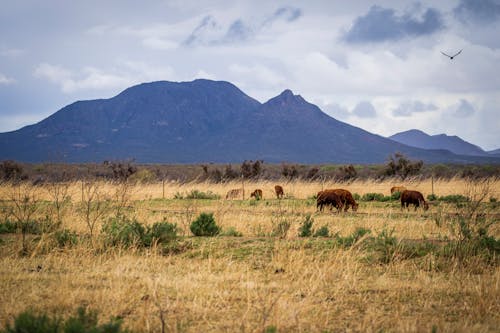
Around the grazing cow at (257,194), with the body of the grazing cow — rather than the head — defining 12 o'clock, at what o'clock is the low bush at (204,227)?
The low bush is roughly at 9 o'clock from the grazing cow.

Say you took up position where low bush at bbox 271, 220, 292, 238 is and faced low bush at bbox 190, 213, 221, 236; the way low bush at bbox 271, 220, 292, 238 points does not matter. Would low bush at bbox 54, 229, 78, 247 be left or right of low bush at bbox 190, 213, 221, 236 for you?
left

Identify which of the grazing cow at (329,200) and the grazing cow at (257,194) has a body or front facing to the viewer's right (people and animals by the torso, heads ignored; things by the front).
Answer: the grazing cow at (329,200)

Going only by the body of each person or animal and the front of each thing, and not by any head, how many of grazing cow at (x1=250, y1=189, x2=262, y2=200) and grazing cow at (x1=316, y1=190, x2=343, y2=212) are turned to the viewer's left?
1

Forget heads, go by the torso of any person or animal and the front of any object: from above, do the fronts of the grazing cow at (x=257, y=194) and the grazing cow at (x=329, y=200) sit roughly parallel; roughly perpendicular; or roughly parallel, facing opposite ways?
roughly parallel, facing opposite ways

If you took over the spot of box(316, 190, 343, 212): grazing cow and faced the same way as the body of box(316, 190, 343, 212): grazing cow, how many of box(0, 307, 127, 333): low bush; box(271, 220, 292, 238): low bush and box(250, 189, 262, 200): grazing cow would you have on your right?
2

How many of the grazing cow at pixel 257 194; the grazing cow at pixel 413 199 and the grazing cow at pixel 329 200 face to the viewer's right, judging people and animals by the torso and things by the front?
2

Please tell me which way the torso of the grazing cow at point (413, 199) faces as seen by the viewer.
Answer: to the viewer's right

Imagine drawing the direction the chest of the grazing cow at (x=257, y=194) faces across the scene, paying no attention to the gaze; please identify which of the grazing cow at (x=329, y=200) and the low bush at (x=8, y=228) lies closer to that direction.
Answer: the low bush

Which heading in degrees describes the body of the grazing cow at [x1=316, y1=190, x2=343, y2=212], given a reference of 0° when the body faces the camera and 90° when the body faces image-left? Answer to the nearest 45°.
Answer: approximately 270°

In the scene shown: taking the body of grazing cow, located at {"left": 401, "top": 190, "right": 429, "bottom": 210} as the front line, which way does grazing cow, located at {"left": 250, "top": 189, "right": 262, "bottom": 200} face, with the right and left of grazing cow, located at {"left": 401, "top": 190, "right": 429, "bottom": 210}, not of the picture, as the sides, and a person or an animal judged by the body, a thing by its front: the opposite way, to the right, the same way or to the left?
the opposite way

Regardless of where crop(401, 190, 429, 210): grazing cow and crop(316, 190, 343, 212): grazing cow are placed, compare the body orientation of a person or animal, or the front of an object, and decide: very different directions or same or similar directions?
same or similar directions

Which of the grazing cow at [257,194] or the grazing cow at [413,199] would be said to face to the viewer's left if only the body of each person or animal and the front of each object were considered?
the grazing cow at [257,194]

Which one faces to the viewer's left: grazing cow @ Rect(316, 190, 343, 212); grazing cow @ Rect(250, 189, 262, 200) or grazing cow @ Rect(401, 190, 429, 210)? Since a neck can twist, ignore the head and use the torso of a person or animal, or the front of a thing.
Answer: grazing cow @ Rect(250, 189, 262, 200)

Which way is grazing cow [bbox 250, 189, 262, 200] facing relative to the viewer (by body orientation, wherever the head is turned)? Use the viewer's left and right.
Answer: facing to the left of the viewer

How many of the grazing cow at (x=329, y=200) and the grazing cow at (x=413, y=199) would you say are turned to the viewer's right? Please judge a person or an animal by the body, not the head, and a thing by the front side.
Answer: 2

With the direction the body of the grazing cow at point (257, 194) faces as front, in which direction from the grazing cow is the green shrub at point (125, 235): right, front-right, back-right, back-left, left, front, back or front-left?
left
